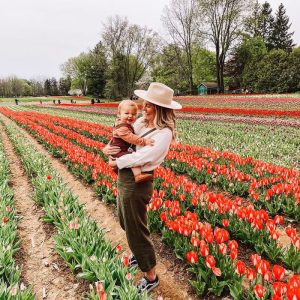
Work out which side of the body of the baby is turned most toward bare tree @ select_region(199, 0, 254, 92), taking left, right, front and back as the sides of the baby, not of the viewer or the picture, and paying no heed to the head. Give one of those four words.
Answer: left

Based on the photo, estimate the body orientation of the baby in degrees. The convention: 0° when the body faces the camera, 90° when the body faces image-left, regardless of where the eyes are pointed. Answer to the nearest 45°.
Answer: approximately 270°

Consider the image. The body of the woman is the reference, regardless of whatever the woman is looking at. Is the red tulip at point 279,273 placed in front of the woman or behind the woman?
behind
